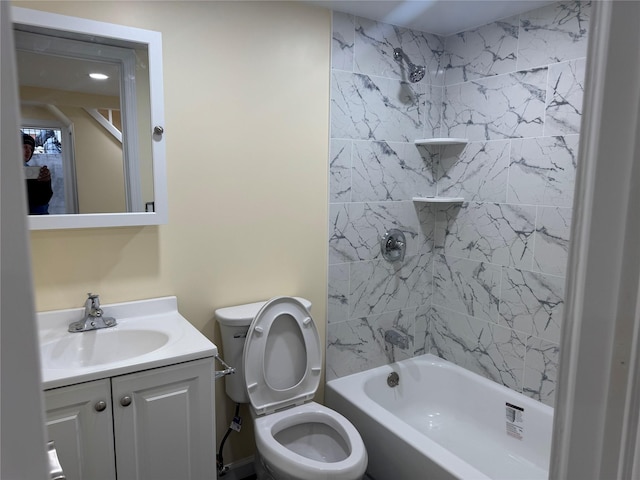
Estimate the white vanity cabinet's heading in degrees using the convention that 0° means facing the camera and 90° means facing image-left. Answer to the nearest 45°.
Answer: approximately 315°

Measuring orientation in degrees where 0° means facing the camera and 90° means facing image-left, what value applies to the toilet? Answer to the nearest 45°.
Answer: approximately 315°

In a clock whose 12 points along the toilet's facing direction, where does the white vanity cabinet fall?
The white vanity cabinet is roughly at 3 o'clock from the toilet.

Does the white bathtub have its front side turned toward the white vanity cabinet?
yes

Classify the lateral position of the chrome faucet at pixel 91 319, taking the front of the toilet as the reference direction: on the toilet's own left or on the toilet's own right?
on the toilet's own right

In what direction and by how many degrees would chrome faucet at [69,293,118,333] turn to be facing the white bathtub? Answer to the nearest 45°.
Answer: approximately 45° to its left

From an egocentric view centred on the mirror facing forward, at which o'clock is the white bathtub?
The white bathtub is roughly at 11 o'clock from the mirror.
